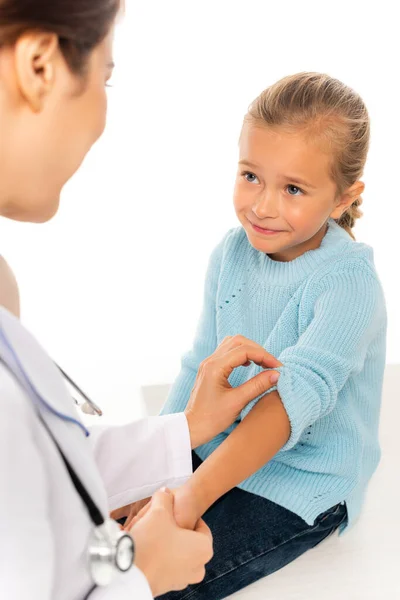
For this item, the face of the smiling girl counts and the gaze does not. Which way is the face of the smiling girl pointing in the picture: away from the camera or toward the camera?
toward the camera

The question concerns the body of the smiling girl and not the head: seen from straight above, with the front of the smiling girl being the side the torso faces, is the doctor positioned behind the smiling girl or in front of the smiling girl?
in front

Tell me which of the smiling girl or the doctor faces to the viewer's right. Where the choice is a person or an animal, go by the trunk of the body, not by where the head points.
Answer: the doctor

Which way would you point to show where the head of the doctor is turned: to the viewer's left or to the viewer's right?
to the viewer's right

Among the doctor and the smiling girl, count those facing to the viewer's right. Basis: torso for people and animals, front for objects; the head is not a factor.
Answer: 1

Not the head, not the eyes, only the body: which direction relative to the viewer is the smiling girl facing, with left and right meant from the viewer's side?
facing the viewer and to the left of the viewer

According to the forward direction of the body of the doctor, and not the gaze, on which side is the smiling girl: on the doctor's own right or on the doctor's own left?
on the doctor's own left

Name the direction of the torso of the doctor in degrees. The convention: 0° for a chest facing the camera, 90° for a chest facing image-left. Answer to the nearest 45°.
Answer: approximately 270°
